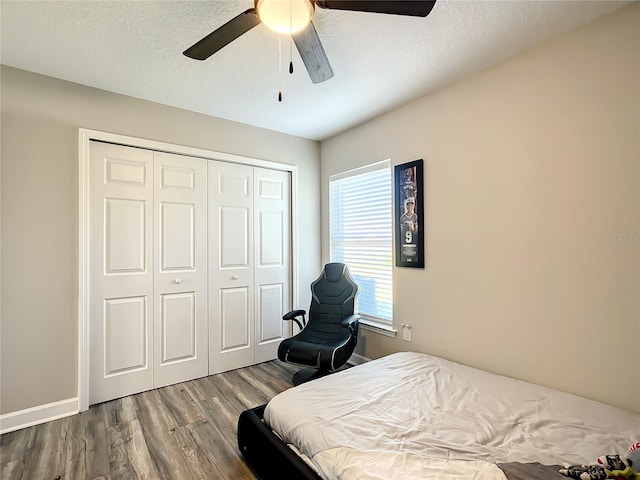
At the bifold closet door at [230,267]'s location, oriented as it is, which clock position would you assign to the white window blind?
The white window blind is roughly at 11 o'clock from the bifold closet door.

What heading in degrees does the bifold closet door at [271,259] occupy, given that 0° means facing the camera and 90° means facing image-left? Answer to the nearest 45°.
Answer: approximately 315°

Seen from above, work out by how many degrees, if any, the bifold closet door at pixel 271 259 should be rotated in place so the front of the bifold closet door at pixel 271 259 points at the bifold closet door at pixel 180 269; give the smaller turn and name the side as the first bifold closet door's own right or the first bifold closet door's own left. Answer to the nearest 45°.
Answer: approximately 90° to the first bifold closet door's own right

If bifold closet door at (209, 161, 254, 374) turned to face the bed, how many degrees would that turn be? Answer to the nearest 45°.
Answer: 0° — it already faces it

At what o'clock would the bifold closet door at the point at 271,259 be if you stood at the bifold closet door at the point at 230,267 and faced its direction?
the bifold closet door at the point at 271,259 is roughly at 10 o'clock from the bifold closet door at the point at 230,267.

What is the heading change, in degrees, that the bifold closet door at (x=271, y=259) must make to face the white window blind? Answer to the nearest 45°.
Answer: approximately 45° to its left

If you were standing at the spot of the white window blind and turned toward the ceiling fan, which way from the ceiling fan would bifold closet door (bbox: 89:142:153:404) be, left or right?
right

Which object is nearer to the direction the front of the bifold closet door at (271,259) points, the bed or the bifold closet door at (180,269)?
the bed

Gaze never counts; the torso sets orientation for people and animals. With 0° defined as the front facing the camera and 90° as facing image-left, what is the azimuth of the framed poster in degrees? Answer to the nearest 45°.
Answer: approximately 45°

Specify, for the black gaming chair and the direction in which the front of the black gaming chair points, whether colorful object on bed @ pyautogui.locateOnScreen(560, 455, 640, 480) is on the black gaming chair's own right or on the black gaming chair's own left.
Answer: on the black gaming chair's own left
